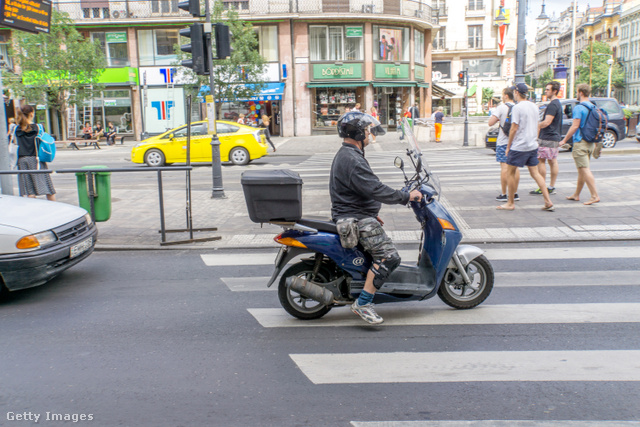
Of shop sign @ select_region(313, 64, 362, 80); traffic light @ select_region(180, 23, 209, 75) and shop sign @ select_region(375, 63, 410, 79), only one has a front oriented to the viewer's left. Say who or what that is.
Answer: the traffic light

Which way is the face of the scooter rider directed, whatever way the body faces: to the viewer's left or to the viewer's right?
to the viewer's right

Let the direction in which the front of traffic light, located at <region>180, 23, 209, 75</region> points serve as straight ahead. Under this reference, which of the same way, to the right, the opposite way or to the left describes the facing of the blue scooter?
the opposite way

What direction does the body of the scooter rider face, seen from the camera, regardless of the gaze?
to the viewer's right

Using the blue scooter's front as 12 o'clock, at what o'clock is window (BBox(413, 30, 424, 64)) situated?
The window is roughly at 9 o'clock from the blue scooter.

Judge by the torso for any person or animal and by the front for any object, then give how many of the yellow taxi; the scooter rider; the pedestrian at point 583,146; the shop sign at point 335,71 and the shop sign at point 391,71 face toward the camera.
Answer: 2

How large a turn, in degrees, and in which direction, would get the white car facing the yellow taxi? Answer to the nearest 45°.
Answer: approximately 135° to its left

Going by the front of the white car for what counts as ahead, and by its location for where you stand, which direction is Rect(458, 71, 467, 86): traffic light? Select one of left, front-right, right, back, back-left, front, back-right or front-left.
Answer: left

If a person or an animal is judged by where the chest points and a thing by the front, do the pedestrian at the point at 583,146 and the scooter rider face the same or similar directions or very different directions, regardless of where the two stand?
very different directions

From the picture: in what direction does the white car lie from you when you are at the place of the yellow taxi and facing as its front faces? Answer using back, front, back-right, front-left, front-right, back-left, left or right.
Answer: left

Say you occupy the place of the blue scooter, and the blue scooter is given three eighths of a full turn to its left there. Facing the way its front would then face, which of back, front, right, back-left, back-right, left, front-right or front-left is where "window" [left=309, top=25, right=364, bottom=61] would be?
front-right

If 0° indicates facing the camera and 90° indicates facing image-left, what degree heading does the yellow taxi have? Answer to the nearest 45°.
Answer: approximately 90°

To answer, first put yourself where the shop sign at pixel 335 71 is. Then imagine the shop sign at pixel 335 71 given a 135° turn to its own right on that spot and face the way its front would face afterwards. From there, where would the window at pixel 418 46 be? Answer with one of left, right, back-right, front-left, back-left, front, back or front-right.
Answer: right
